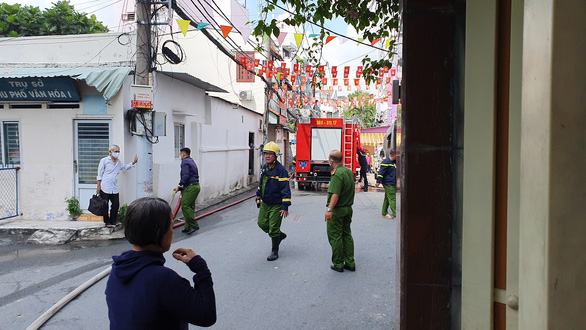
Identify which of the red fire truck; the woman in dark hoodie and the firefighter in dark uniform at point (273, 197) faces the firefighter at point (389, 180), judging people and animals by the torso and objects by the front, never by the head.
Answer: the woman in dark hoodie

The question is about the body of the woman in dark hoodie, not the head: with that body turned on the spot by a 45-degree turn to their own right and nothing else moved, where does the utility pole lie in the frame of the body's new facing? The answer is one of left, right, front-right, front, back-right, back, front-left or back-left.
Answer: left

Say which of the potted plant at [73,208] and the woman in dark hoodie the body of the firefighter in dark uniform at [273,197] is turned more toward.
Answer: the woman in dark hoodie

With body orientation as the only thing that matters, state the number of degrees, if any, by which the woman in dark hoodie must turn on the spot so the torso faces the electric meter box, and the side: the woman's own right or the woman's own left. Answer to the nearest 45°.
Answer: approximately 45° to the woman's own left

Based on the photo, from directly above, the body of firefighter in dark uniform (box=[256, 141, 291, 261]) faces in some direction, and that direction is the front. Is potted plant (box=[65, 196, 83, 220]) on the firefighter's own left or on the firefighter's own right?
on the firefighter's own right

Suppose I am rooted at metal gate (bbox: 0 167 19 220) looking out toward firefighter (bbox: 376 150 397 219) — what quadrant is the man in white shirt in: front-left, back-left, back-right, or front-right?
front-right

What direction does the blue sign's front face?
toward the camera

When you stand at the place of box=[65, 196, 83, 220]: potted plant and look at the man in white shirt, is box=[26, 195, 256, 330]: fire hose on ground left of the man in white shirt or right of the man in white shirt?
right

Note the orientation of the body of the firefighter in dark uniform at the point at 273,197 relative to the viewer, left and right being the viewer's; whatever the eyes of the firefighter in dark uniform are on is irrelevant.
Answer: facing the viewer and to the left of the viewer

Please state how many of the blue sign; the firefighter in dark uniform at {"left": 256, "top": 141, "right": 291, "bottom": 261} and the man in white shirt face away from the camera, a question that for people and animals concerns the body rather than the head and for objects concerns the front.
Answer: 0
